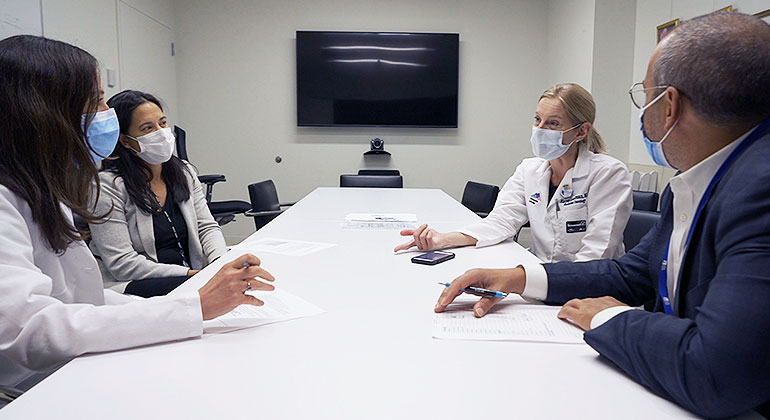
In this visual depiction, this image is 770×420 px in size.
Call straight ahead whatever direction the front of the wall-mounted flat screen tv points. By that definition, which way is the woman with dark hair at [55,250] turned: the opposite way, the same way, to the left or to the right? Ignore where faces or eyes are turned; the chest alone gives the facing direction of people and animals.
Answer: to the left

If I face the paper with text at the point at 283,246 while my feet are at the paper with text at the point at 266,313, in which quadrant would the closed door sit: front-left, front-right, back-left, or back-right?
front-left

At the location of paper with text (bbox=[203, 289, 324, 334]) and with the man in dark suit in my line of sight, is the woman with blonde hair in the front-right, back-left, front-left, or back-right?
front-left

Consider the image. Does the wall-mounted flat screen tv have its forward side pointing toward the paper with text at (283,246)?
yes

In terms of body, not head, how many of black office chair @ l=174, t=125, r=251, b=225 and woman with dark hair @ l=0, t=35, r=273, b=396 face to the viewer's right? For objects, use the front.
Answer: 2

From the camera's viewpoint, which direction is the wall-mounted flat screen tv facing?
toward the camera

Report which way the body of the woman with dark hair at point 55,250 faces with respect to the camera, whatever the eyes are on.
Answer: to the viewer's right

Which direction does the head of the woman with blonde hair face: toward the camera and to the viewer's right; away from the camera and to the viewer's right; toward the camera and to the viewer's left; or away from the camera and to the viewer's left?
toward the camera and to the viewer's left

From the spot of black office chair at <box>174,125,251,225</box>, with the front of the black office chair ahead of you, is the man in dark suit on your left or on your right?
on your right

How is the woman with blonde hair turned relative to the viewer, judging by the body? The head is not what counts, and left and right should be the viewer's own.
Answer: facing the viewer and to the left of the viewer

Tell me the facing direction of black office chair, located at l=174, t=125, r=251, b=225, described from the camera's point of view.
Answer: facing to the right of the viewer

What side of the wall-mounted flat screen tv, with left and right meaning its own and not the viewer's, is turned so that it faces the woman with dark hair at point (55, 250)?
front

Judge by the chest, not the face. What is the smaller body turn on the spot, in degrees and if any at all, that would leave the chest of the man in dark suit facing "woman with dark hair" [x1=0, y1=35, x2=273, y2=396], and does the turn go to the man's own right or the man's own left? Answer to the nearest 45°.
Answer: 0° — they already face them

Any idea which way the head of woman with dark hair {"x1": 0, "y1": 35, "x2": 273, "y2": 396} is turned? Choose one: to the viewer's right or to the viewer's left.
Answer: to the viewer's right

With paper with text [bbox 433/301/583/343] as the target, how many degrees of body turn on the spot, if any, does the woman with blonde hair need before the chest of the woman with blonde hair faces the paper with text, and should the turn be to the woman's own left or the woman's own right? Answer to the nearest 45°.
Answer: approximately 45° to the woman's own left

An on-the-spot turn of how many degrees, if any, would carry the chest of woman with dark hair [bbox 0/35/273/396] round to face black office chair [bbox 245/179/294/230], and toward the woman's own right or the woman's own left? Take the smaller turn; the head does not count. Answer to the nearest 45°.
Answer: approximately 90° to the woman's own left

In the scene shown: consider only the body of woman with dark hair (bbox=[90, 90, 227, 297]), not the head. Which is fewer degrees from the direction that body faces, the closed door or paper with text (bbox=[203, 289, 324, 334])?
the paper with text

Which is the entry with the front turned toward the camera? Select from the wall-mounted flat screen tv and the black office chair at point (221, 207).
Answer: the wall-mounted flat screen tv
